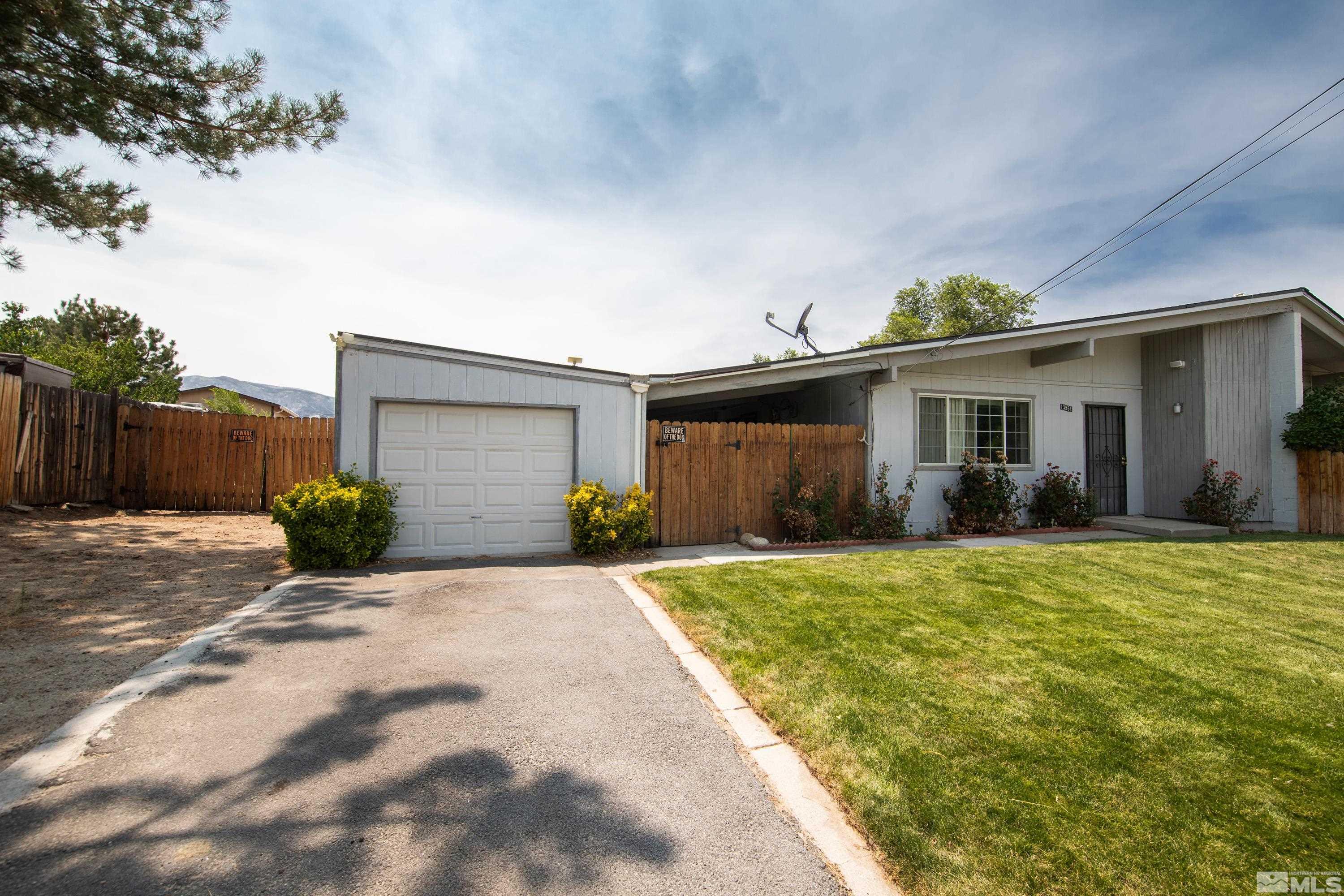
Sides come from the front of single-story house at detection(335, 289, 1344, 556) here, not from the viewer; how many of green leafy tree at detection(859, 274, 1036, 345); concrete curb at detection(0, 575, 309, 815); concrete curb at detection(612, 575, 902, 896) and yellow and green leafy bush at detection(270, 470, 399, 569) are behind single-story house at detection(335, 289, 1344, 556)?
1

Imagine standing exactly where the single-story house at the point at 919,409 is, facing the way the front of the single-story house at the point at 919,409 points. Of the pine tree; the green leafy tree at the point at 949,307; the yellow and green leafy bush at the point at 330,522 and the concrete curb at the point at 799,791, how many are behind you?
1

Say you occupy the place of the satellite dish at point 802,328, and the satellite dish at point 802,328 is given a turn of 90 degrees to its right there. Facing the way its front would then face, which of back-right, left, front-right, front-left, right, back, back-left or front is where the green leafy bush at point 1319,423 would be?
right

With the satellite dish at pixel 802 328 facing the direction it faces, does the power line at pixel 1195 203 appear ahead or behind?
behind

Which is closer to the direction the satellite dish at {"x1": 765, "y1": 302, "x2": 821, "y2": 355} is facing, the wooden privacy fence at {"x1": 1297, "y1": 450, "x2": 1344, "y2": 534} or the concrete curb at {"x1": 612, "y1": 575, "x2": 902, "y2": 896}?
the concrete curb

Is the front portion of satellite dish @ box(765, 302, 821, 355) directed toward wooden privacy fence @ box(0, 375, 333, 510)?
yes

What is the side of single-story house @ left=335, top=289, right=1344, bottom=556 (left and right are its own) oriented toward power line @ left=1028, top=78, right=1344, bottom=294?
left

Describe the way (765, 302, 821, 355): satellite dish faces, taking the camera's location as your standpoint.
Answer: facing to the left of the viewer

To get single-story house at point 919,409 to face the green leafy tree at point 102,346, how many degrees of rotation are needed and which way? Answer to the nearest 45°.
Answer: approximately 90° to its right

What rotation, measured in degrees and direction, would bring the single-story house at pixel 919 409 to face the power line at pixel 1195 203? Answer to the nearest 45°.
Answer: approximately 90° to its left

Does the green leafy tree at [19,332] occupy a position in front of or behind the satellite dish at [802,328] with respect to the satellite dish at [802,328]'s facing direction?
in front

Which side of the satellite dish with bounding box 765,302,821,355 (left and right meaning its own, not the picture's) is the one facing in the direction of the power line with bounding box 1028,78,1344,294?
back

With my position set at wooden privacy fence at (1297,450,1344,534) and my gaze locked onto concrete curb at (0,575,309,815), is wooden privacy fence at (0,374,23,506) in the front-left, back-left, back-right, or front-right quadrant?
front-right

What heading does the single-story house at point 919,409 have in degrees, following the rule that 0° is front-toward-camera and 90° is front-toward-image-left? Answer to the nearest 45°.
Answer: approximately 0°

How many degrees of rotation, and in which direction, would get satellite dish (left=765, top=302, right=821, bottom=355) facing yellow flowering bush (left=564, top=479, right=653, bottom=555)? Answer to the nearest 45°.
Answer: approximately 45° to its left

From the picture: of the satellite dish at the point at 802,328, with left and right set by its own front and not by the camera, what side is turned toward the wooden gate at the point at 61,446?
front

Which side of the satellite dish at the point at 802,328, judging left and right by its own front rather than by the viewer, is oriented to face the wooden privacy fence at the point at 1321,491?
back

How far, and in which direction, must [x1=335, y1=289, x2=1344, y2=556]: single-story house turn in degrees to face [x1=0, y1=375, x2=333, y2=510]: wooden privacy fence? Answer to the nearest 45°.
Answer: approximately 90° to its right
